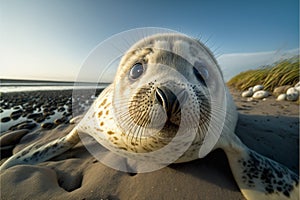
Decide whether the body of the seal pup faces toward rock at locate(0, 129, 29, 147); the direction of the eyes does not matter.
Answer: no

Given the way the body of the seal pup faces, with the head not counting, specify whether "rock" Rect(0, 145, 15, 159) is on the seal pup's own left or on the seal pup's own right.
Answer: on the seal pup's own right

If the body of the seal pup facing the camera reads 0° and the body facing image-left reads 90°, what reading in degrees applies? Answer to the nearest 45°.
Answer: approximately 0°

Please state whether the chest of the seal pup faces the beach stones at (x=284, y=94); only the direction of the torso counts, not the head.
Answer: no

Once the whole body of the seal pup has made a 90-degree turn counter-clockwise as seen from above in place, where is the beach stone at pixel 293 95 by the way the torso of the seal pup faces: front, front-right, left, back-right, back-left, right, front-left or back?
front-left
